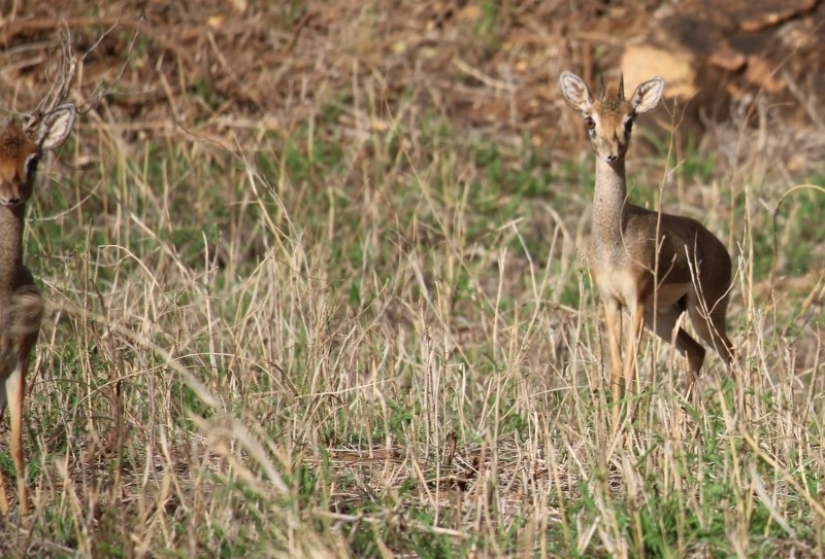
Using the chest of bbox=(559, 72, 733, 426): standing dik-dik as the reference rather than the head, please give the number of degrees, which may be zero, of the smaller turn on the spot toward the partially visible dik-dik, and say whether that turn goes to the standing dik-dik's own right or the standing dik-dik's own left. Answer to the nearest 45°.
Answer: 0° — it already faces it

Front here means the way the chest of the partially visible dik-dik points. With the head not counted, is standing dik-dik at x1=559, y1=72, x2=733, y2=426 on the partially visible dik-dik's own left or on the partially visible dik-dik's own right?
on the partially visible dik-dik's own left

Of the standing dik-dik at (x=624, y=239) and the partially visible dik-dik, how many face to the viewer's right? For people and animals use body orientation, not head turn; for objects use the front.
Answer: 0

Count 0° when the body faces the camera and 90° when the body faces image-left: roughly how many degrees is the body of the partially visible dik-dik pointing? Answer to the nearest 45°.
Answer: approximately 0°
